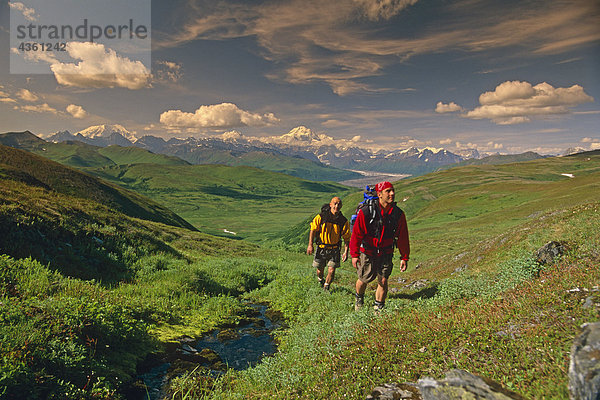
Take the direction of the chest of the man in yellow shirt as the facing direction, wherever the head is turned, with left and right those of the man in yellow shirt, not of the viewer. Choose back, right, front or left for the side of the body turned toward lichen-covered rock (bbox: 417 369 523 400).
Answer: front

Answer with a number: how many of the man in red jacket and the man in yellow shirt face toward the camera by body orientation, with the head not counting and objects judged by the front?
2

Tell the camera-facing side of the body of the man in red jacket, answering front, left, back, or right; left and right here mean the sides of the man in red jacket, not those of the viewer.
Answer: front

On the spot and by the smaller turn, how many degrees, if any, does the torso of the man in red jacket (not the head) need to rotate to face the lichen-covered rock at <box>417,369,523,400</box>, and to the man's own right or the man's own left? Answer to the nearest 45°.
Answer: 0° — they already face it

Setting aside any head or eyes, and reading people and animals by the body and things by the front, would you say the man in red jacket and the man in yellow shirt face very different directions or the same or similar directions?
same or similar directions

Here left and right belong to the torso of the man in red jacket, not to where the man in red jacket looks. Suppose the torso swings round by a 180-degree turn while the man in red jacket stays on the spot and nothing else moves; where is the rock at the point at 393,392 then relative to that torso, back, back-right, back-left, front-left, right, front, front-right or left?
back

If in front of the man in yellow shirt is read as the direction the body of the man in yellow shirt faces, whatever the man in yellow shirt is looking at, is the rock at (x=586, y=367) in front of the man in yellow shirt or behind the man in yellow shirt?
in front

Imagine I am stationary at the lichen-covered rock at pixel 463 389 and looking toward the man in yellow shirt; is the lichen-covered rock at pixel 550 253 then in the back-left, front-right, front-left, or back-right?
front-right

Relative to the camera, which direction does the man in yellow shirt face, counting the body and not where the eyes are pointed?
toward the camera

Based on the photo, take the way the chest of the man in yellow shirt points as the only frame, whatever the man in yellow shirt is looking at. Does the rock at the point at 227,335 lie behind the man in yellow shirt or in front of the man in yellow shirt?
in front
